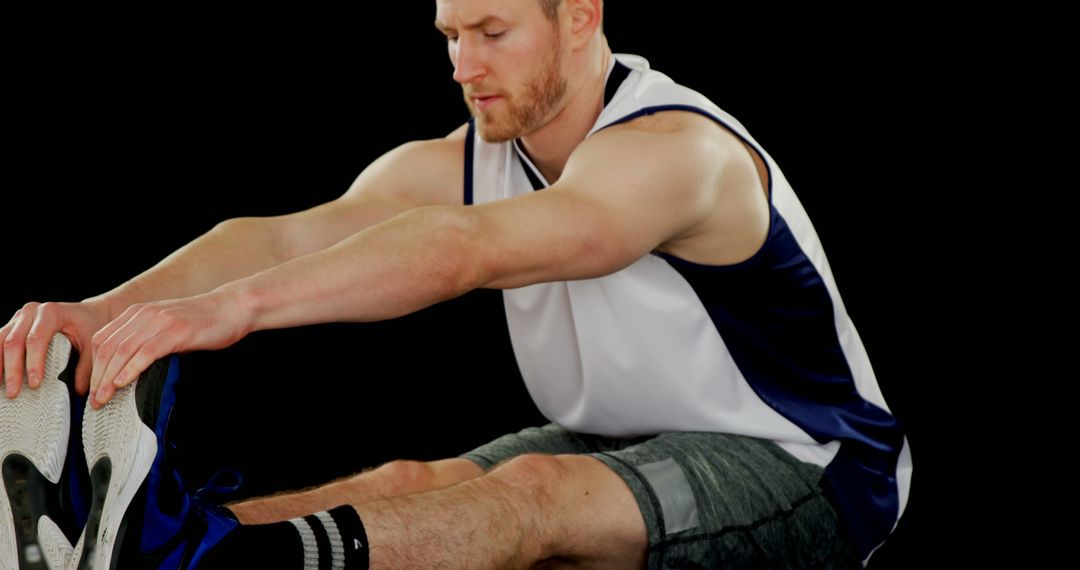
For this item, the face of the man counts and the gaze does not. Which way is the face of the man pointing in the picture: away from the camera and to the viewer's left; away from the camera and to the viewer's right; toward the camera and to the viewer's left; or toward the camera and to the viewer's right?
toward the camera and to the viewer's left

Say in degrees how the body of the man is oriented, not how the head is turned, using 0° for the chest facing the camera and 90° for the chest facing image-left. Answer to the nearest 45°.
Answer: approximately 45°
